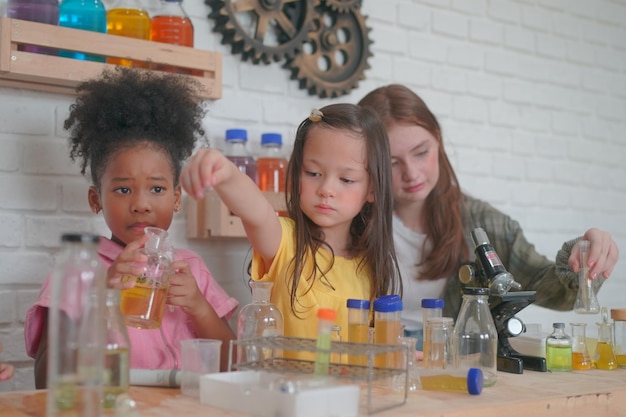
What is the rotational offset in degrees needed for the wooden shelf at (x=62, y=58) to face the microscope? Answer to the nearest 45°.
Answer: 0° — it already faces it

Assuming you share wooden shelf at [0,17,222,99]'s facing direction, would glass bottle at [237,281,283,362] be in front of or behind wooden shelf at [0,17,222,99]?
in front

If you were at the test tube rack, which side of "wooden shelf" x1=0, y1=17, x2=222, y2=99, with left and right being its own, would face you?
front

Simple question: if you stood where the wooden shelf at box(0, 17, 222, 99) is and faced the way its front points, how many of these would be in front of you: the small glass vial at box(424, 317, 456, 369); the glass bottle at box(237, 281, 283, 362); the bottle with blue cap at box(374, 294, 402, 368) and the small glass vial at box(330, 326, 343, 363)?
4

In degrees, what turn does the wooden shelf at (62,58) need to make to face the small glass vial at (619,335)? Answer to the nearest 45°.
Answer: approximately 45° to its left

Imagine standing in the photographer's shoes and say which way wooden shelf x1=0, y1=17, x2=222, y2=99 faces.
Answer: facing the viewer and to the right of the viewer

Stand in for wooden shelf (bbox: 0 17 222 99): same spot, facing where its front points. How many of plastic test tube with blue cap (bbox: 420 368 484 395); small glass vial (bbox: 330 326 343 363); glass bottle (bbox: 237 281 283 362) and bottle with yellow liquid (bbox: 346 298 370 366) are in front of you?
4

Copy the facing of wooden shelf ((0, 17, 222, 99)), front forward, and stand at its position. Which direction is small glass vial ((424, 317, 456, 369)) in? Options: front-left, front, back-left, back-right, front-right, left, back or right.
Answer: front

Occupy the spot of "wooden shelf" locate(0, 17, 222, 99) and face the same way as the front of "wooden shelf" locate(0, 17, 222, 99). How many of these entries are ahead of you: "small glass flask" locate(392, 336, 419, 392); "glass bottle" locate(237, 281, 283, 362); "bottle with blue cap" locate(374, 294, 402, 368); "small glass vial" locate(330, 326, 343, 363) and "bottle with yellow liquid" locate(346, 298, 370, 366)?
5

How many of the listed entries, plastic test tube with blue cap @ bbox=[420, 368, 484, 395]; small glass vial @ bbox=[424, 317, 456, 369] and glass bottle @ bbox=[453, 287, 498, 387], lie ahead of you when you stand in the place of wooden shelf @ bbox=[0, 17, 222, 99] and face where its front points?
3

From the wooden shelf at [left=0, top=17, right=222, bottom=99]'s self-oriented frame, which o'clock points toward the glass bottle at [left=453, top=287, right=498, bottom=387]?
The glass bottle is roughly at 12 o'clock from the wooden shelf.

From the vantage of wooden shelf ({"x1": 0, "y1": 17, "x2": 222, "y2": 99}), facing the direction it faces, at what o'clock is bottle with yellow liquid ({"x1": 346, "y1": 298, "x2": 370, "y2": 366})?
The bottle with yellow liquid is roughly at 12 o'clock from the wooden shelf.

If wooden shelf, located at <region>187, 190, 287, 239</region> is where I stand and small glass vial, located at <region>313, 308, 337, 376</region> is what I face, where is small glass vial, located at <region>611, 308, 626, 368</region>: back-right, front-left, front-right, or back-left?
front-left
